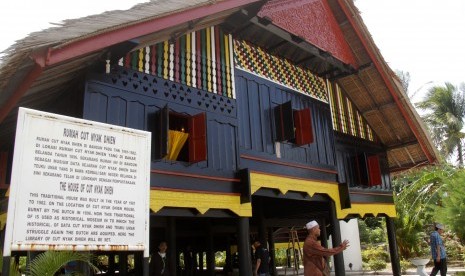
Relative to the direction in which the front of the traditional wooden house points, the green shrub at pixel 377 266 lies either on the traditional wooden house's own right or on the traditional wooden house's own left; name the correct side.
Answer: on the traditional wooden house's own left

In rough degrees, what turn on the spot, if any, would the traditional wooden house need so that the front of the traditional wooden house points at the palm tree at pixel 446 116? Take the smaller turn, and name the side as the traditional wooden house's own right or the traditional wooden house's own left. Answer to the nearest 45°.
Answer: approximately 90° to the traditional wooden house's own left

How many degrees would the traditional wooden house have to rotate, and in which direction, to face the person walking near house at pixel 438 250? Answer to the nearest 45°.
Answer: approximately 45° to its left

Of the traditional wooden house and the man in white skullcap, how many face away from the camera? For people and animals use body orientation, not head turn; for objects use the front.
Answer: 0

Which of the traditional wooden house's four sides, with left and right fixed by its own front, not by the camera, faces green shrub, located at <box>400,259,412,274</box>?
left

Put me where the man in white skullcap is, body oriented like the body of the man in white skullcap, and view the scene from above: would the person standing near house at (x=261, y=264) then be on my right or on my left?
on my left

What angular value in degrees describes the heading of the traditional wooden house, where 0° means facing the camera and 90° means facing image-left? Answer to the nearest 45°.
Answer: approximately 315°

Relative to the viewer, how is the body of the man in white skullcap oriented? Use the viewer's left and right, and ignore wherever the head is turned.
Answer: facing to the right of the viewer

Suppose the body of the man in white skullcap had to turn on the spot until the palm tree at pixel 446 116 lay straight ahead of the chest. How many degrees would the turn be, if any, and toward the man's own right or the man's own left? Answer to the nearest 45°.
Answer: approximately 90° to the man's own left
